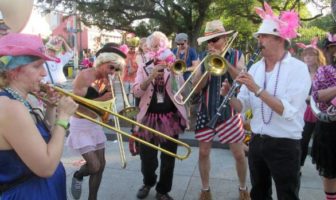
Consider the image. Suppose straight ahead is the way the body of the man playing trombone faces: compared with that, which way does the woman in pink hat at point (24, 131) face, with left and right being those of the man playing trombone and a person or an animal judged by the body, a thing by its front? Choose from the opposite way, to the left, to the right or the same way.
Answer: to the left

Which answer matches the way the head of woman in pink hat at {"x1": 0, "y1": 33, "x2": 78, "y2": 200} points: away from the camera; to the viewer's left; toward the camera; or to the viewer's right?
to the viewer's right

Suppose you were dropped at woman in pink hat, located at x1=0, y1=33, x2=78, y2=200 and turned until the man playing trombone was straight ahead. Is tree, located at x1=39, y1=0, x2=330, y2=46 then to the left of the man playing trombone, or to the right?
left

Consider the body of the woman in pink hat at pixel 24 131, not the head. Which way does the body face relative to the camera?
to the viewer's right

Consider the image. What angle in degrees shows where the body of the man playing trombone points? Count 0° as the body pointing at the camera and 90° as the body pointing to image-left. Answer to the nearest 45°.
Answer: approximately 45°

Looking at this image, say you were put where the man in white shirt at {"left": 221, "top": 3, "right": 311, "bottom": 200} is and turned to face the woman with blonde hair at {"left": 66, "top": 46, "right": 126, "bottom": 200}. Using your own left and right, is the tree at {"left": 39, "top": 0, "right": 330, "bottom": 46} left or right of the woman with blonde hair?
right
